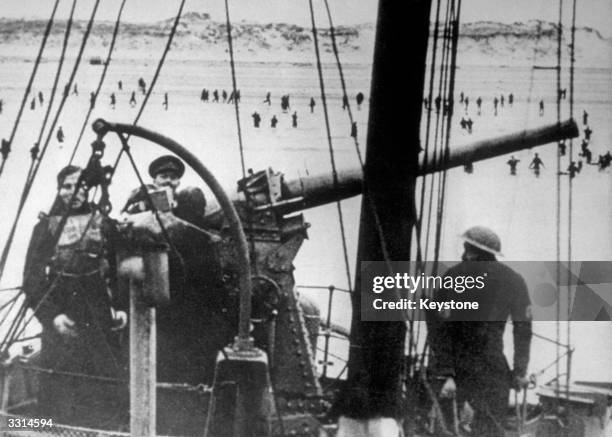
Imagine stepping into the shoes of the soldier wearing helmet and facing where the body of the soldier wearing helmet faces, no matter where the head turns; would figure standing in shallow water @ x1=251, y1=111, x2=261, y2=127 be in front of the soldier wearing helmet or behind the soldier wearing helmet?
in front

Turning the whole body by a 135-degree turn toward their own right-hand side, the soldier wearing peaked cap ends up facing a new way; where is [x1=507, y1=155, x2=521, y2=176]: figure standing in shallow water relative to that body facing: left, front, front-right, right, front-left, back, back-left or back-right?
right

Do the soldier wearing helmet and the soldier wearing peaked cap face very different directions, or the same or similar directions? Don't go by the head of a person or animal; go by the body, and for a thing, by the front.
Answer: very different directions

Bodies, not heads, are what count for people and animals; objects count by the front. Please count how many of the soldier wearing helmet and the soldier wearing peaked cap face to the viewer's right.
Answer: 0

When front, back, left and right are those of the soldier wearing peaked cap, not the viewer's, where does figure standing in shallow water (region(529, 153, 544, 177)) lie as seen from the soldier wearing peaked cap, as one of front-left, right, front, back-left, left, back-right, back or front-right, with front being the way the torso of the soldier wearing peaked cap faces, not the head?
back-left

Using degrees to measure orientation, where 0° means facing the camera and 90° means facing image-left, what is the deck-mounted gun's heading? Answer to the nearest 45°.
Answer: approximately 270°

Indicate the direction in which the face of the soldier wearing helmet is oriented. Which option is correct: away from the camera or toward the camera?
away from the camera

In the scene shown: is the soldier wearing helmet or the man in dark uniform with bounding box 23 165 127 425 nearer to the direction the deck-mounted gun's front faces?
the soldier wearing helmet

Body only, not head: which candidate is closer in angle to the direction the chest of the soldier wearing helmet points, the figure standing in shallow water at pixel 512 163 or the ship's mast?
the figure standing in shallow water
